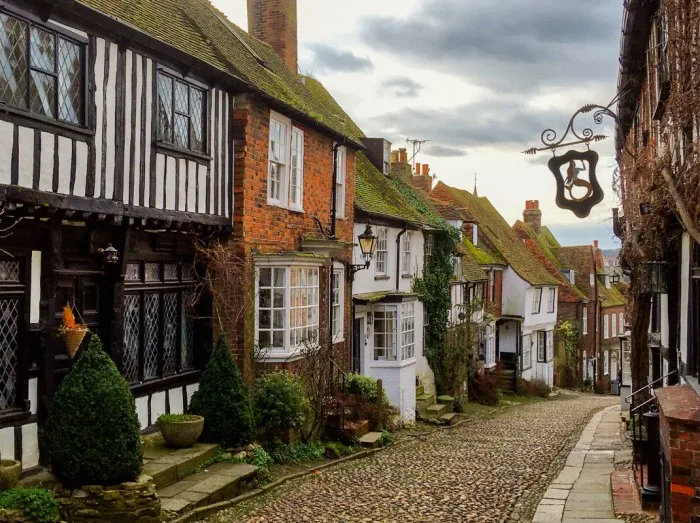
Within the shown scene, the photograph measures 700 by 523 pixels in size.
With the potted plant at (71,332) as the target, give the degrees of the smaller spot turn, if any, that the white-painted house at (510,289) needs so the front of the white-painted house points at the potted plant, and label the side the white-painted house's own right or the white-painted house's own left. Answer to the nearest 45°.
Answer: approximately 45° to the white-painted house's own right

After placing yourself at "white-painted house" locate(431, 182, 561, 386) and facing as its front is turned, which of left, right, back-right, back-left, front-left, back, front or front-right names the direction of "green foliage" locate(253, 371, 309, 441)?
front-right

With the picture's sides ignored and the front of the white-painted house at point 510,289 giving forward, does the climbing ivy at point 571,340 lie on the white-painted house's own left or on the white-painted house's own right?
on the white-painted house's own left

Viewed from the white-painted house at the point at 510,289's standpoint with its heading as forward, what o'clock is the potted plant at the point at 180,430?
The potted plant is roughly at 2 o'clock from the white-painted house.

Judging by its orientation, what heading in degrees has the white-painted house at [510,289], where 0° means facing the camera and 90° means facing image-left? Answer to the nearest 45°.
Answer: approximately 315°

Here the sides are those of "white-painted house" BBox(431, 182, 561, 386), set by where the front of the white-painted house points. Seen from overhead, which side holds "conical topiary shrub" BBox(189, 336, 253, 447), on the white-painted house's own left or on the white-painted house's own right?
on the white-painted house's own right

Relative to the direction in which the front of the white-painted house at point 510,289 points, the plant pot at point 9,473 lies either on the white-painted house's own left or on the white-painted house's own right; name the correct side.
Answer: on the white-painted house's own right

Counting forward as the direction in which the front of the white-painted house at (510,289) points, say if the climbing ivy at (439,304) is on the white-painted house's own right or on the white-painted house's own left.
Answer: on the white-painted house's own right

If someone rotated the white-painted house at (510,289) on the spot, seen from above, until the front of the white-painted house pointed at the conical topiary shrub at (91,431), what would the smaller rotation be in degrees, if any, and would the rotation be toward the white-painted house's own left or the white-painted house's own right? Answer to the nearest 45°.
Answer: approximately 45° to the white-painted house's own right

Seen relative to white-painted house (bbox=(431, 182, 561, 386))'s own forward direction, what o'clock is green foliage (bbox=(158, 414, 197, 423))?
The green foliage is roughly at 2 o'clock from the white-painted house.
